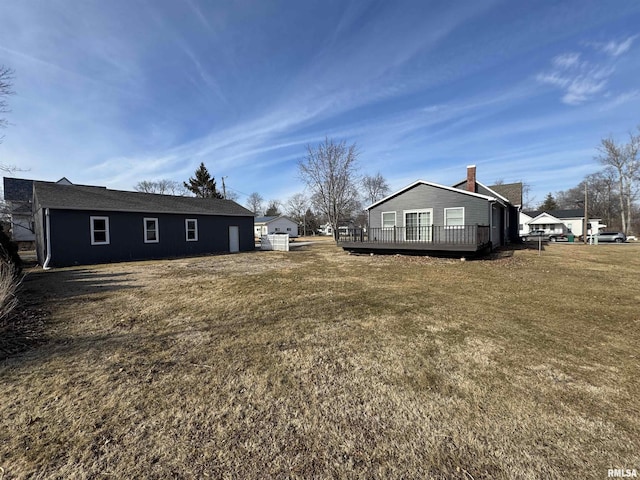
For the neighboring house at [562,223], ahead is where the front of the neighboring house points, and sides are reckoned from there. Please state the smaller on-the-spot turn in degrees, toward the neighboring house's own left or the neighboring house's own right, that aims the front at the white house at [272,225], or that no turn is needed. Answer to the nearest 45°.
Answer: approximately 45° to the neighboring house's own right

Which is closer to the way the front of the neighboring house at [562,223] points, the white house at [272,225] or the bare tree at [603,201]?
the white house

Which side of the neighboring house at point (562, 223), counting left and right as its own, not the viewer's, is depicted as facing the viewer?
front

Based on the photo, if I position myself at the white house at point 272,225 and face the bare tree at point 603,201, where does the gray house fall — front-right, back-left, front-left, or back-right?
front-right

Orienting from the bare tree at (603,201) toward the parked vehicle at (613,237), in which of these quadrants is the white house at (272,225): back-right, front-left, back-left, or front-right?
front-right

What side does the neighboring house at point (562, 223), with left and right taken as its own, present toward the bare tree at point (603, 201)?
back

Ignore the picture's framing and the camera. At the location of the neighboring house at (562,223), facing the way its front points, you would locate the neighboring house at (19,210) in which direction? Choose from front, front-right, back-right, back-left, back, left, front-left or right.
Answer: front-right

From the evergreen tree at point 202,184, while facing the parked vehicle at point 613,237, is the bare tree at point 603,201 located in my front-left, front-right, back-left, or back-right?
front-left

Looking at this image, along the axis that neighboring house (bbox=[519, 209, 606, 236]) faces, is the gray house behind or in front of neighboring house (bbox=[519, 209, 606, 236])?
in front

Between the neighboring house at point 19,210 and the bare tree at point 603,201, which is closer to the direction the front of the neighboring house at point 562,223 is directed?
the neighboring house
